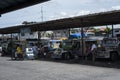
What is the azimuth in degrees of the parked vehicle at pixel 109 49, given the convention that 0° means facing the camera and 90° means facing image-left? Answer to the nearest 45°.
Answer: approximately 45°

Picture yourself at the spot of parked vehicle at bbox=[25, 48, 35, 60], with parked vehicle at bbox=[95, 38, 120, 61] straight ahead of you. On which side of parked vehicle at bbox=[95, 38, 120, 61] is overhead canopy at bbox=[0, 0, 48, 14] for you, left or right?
right

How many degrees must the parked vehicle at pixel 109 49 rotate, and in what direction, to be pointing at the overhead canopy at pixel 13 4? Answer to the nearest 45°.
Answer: approximately 45° to its left

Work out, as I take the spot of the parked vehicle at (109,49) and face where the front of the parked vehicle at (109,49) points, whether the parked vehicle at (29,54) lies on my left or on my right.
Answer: on my right
